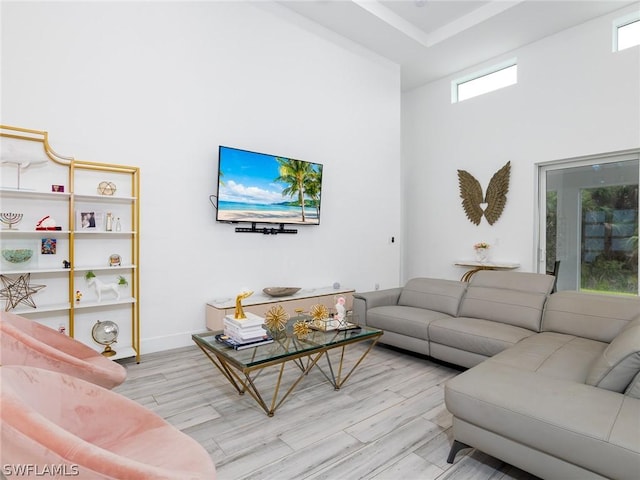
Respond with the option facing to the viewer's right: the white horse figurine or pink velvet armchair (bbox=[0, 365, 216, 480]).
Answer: the pink velvet armchair

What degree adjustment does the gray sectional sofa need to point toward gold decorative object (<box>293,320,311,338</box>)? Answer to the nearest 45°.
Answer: approximately 45° to its right

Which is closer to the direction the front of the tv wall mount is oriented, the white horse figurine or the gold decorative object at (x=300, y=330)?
the gold decorative object

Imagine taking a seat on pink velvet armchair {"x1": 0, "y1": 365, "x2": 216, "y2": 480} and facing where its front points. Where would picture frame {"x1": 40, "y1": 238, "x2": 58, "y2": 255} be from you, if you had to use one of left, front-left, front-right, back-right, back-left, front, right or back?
left

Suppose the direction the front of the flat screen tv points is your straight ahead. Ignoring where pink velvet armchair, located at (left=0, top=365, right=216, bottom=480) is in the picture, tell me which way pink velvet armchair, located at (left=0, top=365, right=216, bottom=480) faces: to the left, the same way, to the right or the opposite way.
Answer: to the left

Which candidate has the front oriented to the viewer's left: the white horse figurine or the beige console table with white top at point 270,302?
the white horse figurine

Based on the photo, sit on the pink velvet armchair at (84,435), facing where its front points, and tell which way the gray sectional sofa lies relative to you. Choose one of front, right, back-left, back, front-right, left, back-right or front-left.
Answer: front

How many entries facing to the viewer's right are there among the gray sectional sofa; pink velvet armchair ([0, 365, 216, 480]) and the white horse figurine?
1

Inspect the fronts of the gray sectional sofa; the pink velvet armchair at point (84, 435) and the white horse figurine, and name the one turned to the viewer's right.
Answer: the pink velvet armchair

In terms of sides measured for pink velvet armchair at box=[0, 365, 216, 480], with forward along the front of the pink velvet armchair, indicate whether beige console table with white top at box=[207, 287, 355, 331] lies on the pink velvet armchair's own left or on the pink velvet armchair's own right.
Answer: on the pink velvet armchair's own left

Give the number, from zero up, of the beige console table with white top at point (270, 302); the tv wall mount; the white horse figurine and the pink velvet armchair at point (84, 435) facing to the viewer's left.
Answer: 1

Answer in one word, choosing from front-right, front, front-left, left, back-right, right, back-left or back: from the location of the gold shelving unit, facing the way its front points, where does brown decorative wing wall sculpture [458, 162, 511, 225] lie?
front-left

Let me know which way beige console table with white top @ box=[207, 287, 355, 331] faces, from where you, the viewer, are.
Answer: facing the viewer and to the right of the viewer

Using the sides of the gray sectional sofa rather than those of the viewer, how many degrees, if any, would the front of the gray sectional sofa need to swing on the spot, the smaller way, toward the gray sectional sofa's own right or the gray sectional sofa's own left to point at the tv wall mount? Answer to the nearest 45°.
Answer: approximately 90° to the gray sectional sofa's own right

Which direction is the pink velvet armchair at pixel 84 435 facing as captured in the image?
to the viewer's right

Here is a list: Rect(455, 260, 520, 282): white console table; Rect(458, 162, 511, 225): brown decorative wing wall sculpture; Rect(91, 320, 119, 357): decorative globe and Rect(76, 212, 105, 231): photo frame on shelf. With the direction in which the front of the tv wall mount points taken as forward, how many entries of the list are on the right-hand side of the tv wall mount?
2

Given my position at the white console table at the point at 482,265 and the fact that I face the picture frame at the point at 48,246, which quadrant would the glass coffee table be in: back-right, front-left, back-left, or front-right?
front-left

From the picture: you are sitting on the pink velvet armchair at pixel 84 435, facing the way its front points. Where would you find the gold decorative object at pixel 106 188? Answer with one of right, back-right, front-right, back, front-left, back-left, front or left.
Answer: left

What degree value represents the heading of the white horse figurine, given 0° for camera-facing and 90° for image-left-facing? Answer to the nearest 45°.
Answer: approximately 90°

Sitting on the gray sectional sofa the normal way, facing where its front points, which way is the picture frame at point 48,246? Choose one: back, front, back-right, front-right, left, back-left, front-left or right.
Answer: front-right

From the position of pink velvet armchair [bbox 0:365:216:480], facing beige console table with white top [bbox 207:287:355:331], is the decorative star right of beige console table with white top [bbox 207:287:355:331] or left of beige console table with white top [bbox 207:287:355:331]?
left

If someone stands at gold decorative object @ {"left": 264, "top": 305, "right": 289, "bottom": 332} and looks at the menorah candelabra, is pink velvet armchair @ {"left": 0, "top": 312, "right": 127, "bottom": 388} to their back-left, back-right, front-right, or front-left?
front-left
